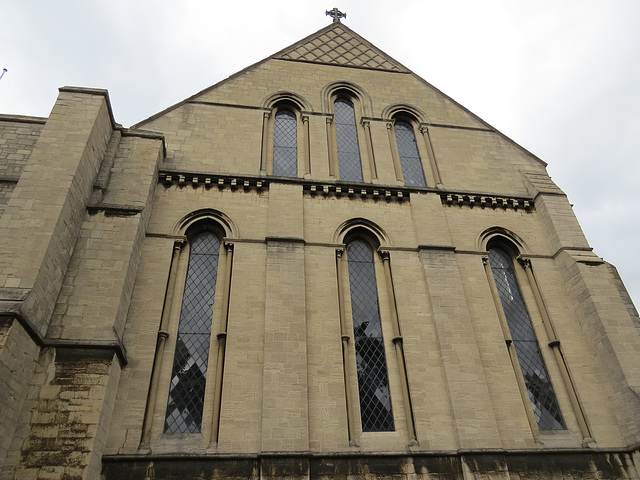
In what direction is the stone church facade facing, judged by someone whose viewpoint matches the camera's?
facing the viewer
